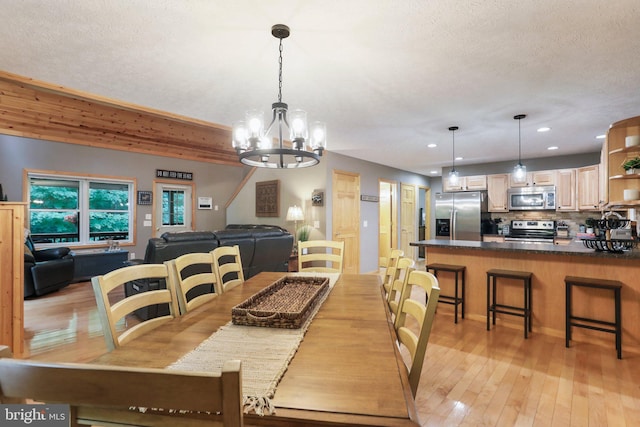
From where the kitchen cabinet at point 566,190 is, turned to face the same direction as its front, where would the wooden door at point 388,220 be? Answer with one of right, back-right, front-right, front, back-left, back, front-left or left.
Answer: right

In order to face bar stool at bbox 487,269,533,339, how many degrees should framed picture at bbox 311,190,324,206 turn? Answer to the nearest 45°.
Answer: approximately 45° to its left

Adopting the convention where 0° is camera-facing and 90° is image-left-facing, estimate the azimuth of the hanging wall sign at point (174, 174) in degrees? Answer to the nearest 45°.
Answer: approximately 0°
